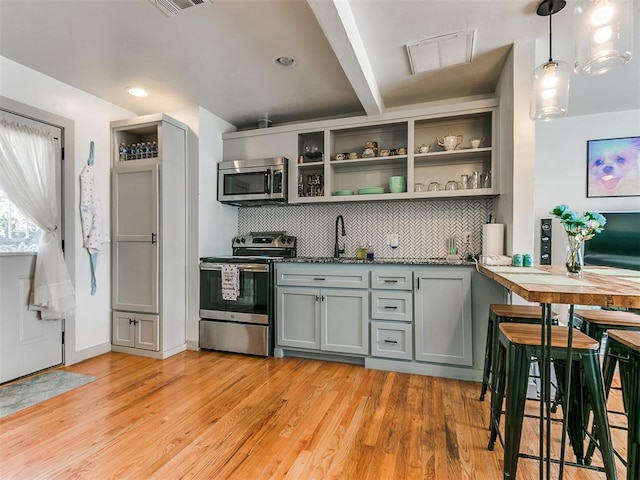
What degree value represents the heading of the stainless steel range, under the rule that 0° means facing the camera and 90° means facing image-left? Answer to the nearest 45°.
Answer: approximately 45°

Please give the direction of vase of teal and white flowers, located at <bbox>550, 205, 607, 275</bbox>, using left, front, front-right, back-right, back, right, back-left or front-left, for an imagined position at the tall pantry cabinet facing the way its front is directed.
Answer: left

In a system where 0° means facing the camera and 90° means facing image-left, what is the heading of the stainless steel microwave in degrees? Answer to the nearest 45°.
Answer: approximately 45°

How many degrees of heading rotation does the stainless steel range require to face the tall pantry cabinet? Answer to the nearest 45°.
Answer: approximately 45° to its right

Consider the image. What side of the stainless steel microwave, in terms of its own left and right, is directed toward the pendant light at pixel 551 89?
left

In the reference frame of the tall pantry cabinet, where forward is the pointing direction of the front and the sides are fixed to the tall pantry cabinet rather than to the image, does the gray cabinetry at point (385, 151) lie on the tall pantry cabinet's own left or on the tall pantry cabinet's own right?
on the tall pantry cabinet's own left

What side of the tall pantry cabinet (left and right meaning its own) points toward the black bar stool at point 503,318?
left
